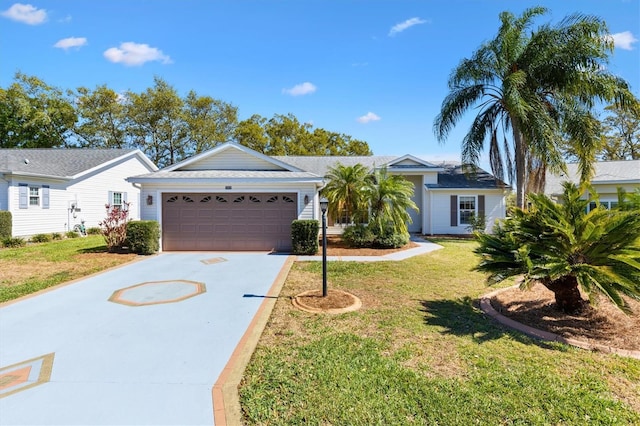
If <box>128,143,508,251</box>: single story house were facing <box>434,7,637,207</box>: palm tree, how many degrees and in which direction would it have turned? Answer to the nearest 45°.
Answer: approximately 90° to its left

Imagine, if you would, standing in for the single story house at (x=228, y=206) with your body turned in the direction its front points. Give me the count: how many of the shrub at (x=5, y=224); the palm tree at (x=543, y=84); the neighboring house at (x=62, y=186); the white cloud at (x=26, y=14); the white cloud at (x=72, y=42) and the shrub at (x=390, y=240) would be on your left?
2

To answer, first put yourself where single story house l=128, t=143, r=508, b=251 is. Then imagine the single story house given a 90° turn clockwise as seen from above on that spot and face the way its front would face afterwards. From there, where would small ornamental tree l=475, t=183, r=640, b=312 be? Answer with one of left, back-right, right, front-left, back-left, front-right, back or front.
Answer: back-left

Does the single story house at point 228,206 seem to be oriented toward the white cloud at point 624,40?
no

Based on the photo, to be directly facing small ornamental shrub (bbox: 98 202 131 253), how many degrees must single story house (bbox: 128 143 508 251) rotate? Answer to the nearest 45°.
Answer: approximately 90° to its right

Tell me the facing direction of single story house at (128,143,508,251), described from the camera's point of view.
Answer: facing the viewer

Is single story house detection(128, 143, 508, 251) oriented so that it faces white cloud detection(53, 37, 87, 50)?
no

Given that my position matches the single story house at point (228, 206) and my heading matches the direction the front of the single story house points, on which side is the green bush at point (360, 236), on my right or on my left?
on my left

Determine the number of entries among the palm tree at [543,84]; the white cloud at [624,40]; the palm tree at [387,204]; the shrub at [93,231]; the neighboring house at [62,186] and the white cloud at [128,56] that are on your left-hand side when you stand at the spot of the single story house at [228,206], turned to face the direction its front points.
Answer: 3

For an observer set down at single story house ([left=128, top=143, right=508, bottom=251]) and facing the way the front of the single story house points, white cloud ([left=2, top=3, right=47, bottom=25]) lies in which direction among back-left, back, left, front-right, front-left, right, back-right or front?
right

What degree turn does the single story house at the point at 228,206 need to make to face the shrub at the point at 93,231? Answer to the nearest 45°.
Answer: approximately 135° to its right

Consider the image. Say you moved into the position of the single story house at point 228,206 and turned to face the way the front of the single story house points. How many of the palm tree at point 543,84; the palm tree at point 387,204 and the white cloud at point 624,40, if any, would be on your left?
3

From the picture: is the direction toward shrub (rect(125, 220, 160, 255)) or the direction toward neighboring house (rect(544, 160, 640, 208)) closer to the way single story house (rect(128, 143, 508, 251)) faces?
the shrub
